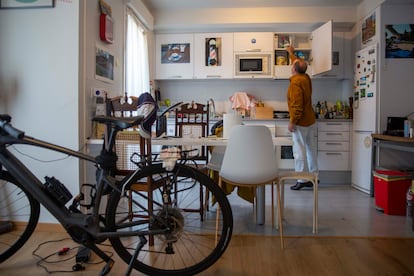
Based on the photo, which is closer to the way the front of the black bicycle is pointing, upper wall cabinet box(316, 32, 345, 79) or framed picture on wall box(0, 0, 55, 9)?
the framed picture on wall

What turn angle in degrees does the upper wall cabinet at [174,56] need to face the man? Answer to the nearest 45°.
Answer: approximately 45° to its left

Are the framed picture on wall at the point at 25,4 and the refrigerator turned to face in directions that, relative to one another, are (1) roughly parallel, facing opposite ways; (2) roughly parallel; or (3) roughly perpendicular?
roughly perpendicular

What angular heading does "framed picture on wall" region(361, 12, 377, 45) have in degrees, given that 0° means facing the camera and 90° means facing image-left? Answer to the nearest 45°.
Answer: approximately 45°

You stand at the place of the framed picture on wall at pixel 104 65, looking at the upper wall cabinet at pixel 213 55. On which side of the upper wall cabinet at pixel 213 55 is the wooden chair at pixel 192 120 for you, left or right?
right

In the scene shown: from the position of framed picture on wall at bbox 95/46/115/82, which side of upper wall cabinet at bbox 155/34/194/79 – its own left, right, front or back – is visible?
front

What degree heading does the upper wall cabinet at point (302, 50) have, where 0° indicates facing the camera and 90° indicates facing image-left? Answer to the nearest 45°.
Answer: approximately 0°

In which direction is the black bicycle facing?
to the viewer's left

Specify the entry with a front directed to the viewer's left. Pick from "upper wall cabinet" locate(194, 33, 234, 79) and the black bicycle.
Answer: the black bicycle

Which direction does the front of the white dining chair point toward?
away from the camera
